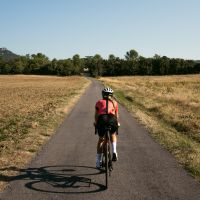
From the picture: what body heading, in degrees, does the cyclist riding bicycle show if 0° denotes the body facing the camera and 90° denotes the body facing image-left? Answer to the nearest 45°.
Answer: approximately 180°
